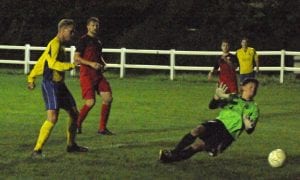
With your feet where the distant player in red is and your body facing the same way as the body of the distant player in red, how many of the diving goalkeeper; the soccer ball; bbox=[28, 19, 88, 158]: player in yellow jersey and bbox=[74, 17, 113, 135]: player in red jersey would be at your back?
0

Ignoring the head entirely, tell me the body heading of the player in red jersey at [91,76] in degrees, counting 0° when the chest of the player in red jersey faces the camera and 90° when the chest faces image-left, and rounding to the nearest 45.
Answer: approximately 315°

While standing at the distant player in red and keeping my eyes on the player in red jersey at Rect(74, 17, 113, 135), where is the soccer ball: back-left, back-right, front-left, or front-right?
front-left

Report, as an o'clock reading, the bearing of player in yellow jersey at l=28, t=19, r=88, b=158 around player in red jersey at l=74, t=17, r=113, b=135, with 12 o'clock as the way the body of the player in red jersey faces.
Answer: The player in yellow jersey is roughly at 2 o'clock from the player in red jersey.

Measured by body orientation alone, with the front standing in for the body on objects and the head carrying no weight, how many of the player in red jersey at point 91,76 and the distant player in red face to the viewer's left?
0

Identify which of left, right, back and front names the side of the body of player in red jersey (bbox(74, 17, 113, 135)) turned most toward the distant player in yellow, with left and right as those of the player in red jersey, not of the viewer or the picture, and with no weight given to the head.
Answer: left

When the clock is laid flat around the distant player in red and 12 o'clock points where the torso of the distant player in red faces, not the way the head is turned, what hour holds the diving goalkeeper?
The diving goalkeeper is roughly at 12 o'clock from the distant player in red.

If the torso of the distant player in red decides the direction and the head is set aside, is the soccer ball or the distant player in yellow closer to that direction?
the soccer ball

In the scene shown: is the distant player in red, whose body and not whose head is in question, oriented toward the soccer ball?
yes

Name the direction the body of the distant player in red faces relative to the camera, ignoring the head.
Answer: toward the camera

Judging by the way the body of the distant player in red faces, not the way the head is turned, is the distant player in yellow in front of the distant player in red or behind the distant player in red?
behind

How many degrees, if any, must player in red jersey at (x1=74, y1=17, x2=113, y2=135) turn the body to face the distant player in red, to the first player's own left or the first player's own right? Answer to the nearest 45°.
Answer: approximately 90° to the first player's own left
